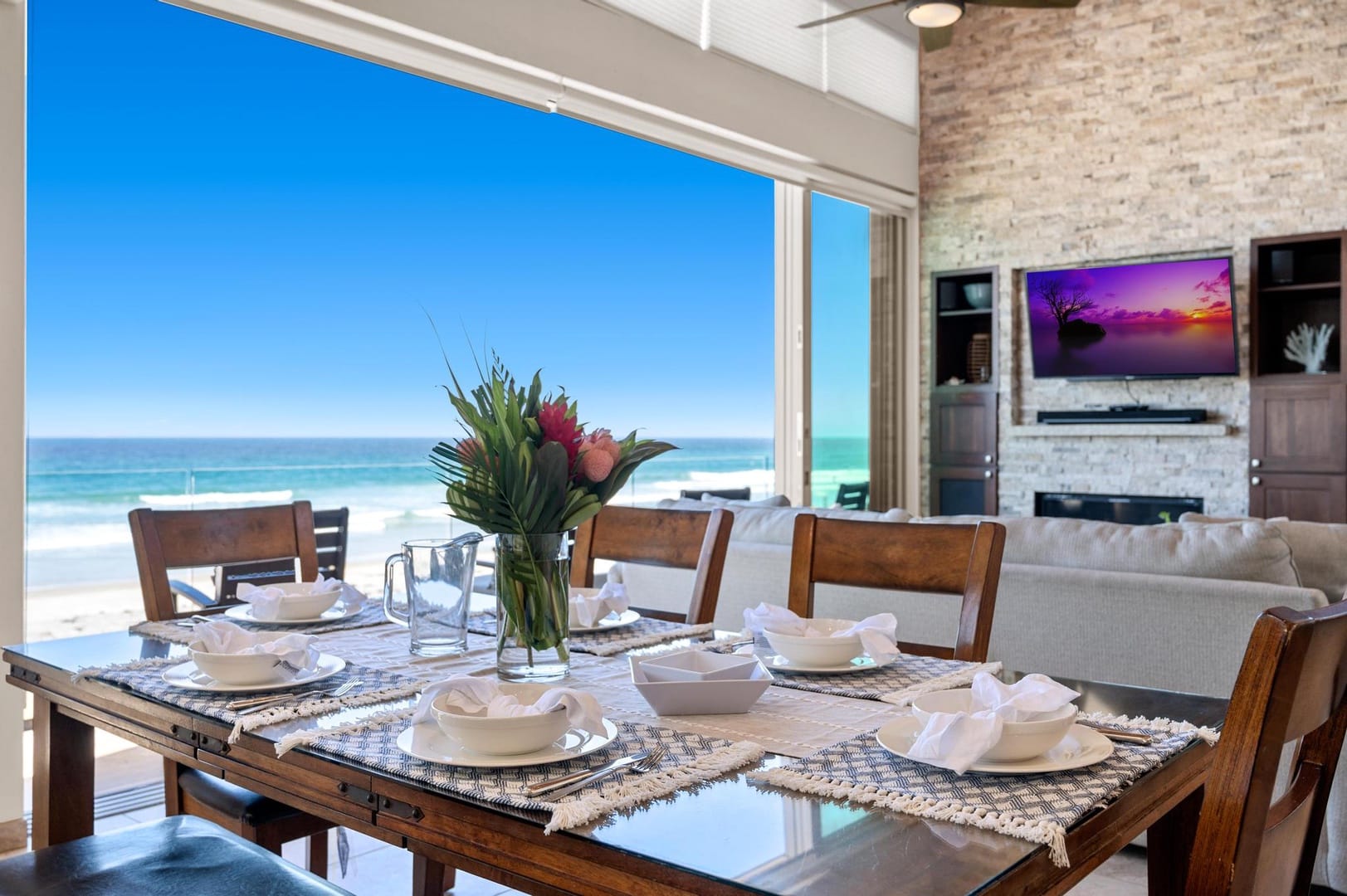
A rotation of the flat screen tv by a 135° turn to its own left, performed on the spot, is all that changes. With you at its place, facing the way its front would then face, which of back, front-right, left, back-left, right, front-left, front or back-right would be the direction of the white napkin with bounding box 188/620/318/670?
back-right

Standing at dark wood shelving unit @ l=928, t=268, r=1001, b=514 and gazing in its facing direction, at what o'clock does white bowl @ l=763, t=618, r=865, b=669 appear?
The white bowl is roughly at 12 o'clock from the dark wood shelving unit.

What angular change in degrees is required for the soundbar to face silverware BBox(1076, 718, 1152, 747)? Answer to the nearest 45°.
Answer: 0° — it already faces it

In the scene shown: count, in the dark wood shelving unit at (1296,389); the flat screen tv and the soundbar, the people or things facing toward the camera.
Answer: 3

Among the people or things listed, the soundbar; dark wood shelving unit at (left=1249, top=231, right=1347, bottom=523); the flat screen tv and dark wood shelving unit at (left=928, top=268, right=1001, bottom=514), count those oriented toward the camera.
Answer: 4

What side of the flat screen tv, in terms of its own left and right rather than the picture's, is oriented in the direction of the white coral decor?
left

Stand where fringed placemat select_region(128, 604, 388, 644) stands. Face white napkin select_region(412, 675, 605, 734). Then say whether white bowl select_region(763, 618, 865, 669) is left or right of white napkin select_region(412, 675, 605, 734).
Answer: left

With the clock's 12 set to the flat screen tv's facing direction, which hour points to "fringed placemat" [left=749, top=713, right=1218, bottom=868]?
The fringed placemat is roughly at 12 o'clock from the flat screen tv.

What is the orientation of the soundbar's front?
toward the camera

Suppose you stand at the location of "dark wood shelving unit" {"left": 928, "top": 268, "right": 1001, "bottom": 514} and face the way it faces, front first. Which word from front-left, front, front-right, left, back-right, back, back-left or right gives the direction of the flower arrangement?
front

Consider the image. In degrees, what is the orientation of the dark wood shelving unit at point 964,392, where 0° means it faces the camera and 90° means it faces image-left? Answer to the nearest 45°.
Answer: approximately 0°

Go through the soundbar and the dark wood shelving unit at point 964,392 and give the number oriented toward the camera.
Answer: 2

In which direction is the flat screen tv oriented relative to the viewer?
toward the camera

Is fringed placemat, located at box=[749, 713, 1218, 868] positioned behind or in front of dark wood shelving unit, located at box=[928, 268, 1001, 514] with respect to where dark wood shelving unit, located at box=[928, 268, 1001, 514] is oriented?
in front

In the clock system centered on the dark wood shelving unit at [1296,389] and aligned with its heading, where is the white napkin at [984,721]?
The white napkin is roughly at 12 o'clock from the dark wood shelving unit.
